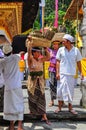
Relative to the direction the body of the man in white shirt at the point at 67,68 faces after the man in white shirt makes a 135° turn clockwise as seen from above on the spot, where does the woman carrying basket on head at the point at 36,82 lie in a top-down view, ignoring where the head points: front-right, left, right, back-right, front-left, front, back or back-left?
left

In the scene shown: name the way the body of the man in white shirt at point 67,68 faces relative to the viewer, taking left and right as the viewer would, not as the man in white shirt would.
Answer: facing the viewer
